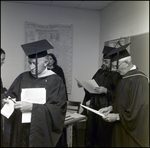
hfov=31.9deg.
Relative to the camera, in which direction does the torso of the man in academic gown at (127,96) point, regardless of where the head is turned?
to the viewer's left
